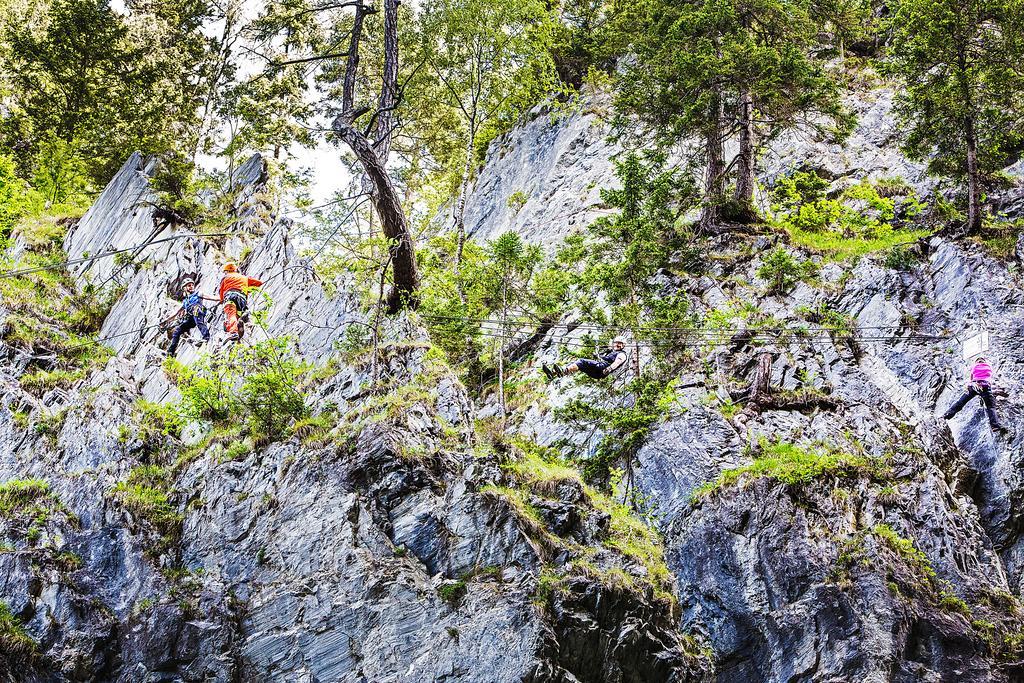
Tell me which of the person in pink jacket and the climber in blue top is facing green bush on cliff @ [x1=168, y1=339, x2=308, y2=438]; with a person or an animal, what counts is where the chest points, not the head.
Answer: the climber in blue top

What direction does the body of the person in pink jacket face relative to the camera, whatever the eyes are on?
away from the camera

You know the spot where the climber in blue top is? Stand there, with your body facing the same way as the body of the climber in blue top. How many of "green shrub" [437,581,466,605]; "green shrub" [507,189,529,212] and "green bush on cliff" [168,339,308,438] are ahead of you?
2

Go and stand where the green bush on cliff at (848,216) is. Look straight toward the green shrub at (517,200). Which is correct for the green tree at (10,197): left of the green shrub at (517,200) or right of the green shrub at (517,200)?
left

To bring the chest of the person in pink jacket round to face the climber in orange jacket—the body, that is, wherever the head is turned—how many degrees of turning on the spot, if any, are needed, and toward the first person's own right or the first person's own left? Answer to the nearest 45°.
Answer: approximately 90° to the first person's own left

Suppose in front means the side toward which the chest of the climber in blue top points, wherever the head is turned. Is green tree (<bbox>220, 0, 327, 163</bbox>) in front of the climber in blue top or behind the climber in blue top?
behind

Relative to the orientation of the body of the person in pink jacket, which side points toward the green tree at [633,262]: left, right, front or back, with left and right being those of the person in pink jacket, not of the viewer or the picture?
left

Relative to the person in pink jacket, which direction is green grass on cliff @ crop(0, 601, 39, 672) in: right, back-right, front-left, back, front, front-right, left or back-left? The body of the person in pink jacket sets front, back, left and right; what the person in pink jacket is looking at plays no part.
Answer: back-left

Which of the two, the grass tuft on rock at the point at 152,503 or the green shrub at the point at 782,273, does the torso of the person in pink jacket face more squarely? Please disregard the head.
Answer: the green shrub
